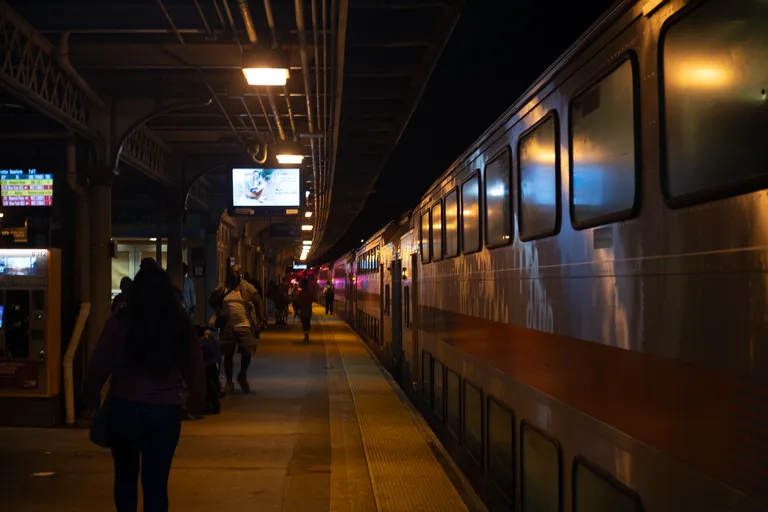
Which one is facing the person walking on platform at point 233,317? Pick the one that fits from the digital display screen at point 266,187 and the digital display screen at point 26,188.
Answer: the digital display screen at point 266,187

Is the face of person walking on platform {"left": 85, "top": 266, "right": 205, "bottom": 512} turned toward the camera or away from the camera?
away from the camera

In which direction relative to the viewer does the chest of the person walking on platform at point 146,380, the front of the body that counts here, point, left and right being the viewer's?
facing away from the viewer

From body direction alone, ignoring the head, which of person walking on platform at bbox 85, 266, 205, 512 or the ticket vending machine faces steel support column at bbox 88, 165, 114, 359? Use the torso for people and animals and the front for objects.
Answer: the person walking on platform

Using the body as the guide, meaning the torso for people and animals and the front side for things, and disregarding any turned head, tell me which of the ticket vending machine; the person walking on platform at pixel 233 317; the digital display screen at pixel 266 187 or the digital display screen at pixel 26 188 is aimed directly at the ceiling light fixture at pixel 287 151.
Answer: the digital display screen at pixel 266 187
